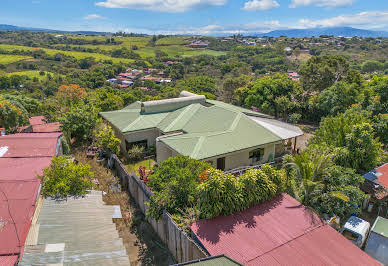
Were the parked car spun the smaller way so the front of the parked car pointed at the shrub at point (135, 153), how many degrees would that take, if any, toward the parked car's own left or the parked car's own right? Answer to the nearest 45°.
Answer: approximately 45° to the parked car's own right

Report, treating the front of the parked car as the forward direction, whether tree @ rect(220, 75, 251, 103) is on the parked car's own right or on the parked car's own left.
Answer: on the parked car's own right

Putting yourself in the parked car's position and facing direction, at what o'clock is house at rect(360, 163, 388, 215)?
The house is roughly at 5 o'clock from the parked car.

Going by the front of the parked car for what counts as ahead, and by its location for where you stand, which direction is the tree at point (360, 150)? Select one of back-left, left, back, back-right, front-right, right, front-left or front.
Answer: back-right

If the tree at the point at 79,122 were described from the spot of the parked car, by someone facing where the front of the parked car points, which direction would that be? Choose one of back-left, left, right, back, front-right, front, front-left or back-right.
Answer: front-right

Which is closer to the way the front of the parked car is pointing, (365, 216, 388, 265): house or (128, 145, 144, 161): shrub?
the shrub

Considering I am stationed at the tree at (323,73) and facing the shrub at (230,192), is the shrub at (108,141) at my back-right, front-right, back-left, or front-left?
front-right

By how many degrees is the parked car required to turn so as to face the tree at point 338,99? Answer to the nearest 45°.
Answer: approximately 135° to its right

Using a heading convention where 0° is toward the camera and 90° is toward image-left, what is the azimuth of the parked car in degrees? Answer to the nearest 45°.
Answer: approximately 45°
